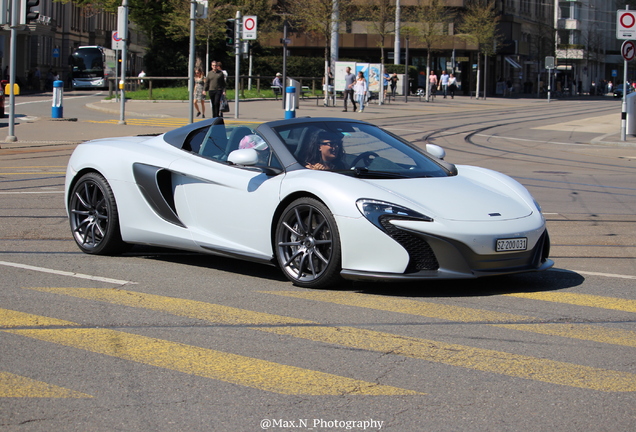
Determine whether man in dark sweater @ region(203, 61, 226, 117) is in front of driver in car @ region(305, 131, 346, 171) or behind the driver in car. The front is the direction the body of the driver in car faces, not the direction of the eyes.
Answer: behind

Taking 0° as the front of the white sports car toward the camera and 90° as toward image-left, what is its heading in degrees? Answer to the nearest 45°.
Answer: approximately 315°

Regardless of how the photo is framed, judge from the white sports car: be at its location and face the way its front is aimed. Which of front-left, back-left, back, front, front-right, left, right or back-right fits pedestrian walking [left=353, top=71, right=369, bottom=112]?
back-left

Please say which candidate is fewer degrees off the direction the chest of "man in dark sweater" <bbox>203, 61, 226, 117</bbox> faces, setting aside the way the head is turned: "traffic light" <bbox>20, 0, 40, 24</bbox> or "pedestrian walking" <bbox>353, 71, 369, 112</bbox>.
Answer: the traffic light

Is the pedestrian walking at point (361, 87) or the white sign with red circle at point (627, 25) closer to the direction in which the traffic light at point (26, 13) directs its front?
the white sign with red circle

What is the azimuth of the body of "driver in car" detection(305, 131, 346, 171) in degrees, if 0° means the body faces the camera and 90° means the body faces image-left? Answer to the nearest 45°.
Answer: approximately 315°

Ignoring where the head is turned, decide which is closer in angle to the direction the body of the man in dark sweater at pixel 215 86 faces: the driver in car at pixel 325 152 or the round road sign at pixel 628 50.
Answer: the driver in car

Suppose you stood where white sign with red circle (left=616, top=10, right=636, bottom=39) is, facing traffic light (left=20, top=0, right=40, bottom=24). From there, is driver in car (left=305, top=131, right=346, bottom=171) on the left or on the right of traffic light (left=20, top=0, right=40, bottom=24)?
left
